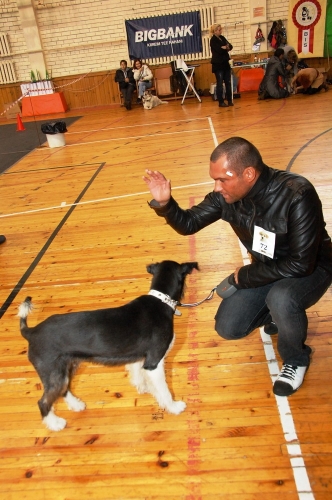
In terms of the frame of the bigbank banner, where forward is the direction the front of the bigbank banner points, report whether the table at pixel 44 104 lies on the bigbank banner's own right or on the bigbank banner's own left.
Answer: on the bigbank banner's own right

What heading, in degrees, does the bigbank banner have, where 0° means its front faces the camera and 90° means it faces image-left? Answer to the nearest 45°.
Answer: approximately 0°

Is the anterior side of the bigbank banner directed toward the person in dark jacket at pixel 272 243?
yes

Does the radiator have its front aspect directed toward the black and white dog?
yes

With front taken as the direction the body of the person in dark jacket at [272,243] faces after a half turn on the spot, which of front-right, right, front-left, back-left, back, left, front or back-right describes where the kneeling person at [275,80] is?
front-left

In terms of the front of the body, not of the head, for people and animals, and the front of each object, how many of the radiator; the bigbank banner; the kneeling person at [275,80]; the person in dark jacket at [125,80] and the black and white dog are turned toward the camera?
3

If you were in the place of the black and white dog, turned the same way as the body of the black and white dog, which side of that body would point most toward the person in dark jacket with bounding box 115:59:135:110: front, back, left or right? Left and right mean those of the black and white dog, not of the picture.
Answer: left

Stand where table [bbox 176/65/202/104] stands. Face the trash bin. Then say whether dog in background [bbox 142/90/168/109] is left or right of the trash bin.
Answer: right

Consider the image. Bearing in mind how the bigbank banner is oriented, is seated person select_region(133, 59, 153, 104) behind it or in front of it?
in front

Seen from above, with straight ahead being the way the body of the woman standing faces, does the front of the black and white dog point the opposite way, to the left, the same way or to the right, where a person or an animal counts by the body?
to the left

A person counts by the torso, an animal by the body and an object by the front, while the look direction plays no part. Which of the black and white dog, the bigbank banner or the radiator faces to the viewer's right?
the black and white dog

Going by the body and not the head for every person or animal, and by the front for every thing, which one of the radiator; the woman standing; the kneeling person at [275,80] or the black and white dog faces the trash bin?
the radiator

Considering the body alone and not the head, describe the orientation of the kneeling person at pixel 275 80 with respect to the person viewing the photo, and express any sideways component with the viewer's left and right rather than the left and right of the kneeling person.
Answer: facing away from the viewer and to the right of the viewer

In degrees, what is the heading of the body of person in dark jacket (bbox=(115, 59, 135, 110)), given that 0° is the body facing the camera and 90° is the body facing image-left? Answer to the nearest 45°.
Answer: approximately 0°

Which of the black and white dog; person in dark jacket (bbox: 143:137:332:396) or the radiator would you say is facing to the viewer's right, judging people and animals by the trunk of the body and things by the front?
the black and white dog

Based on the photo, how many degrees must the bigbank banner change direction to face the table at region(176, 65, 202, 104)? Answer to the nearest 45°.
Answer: approximately 45° to its left
